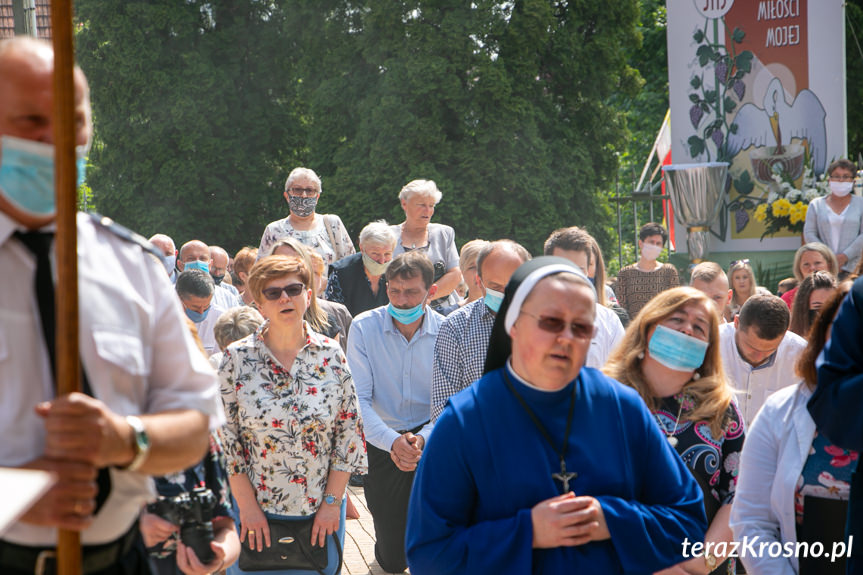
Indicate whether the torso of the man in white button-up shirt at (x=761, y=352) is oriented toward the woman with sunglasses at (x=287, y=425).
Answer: no

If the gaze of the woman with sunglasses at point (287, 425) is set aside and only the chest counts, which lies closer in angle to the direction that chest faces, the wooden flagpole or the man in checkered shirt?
the wooden flagpole

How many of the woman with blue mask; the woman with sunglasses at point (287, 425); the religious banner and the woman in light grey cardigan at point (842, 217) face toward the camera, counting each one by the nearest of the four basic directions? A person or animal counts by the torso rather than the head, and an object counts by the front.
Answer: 4

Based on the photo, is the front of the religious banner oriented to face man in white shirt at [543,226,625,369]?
yes

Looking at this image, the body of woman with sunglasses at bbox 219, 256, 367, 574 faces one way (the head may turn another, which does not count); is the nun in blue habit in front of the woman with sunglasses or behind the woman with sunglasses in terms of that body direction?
in front

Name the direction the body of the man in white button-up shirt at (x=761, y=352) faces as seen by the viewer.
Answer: toward the camera

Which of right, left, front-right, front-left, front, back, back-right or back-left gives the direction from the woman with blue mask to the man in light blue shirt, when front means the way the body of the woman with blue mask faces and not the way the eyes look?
back-right

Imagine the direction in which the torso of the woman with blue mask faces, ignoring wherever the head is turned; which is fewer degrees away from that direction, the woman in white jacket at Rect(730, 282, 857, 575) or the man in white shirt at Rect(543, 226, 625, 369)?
the woman in white jacket

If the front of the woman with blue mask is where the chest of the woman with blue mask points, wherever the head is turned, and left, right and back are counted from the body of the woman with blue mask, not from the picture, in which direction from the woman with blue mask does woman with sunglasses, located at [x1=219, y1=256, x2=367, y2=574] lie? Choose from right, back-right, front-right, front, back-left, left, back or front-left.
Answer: right

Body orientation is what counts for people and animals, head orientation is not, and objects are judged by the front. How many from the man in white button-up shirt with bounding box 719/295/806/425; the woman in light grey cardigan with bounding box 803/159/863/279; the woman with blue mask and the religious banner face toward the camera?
4

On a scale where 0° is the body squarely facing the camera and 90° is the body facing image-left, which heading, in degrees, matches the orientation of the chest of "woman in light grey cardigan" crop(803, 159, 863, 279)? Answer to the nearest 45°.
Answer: approximately 0°

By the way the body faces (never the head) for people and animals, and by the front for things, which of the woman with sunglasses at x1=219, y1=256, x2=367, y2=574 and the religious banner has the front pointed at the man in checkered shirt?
the religious banner

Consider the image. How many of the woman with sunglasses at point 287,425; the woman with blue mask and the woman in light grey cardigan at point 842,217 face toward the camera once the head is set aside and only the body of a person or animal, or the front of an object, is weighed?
3

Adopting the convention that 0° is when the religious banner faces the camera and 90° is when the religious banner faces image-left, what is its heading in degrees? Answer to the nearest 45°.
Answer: approximately 0°

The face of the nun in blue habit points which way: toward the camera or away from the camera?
toward the camera

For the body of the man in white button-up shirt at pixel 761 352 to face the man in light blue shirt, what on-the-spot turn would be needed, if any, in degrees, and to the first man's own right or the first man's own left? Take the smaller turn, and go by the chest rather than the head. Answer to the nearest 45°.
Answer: approximately 90° to the first man's own right

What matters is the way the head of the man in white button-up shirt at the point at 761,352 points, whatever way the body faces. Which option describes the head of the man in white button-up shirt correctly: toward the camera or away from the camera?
toward the camera

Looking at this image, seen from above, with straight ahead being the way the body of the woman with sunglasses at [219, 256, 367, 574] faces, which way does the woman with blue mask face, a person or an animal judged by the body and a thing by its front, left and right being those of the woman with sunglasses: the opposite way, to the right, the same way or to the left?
the same way

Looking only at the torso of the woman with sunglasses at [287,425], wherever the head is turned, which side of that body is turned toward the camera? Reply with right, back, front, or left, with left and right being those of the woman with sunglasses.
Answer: front
